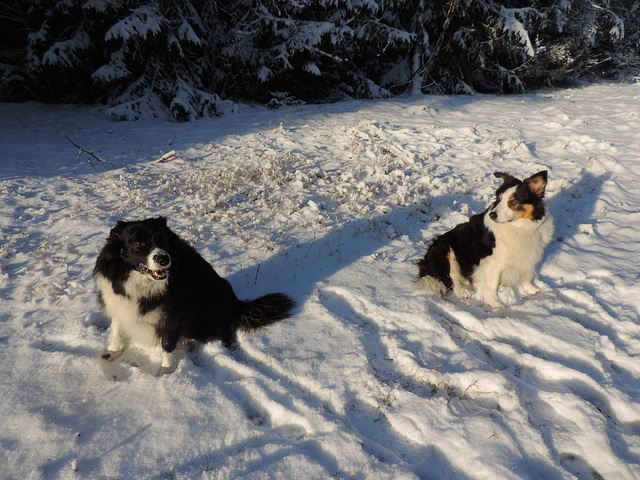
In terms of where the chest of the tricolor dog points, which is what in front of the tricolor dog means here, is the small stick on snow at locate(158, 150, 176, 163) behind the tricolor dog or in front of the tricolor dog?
behind

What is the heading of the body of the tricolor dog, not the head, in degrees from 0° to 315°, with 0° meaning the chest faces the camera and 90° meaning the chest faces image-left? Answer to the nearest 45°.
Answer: approximately 315°
